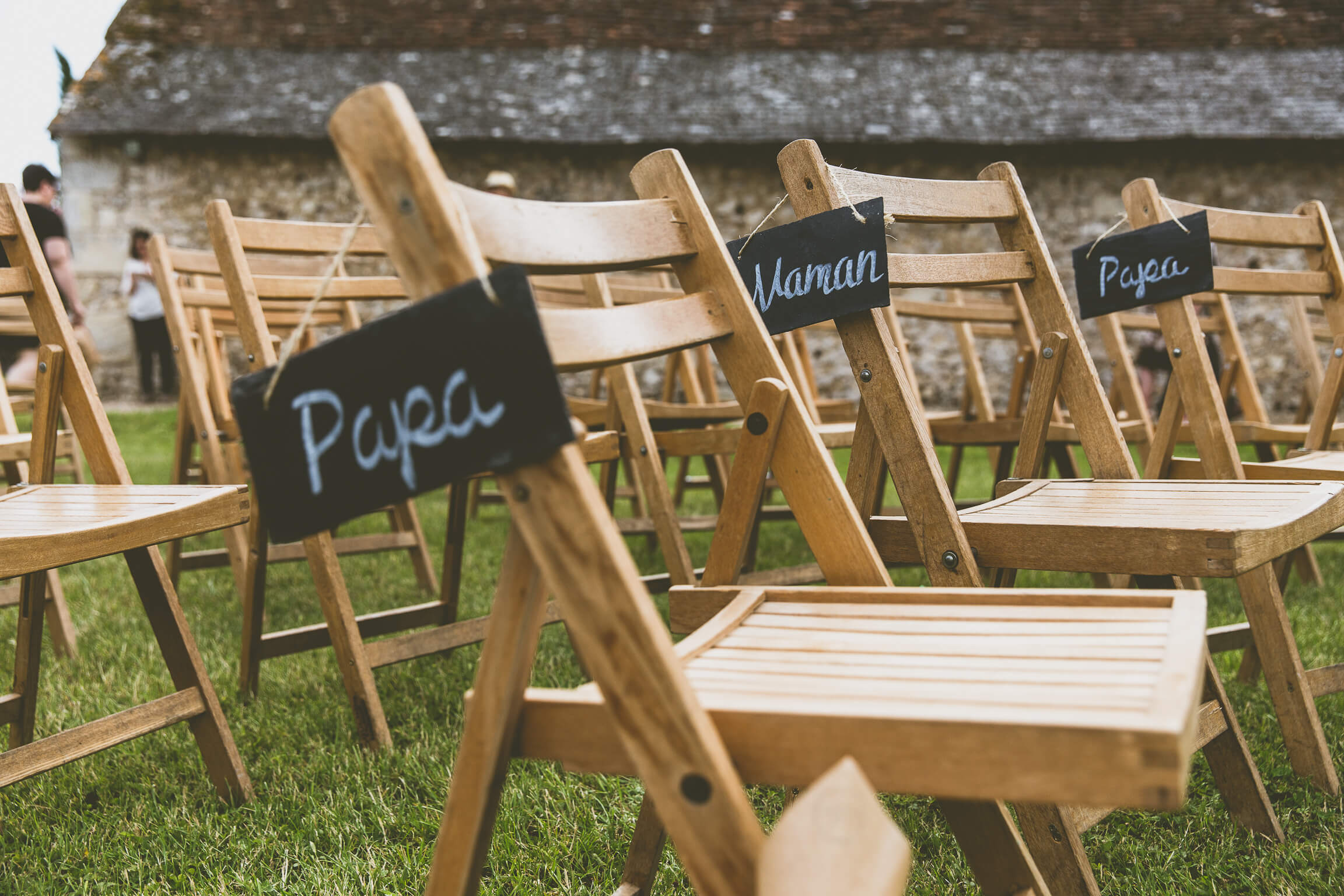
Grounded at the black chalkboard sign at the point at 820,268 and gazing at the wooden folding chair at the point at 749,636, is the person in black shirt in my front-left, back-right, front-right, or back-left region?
back-right

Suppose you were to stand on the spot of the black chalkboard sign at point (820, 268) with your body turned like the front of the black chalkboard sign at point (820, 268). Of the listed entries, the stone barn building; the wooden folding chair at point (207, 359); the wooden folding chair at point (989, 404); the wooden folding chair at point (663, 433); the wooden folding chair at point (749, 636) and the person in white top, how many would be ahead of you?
1

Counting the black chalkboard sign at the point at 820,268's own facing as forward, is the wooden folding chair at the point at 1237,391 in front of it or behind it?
behind

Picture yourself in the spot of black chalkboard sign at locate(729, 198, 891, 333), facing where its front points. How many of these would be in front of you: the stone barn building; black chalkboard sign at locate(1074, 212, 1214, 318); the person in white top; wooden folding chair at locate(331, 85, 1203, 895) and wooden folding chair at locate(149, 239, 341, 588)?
1

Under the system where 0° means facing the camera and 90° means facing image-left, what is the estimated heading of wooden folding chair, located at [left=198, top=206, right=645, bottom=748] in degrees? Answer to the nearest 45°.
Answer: approximately 315°

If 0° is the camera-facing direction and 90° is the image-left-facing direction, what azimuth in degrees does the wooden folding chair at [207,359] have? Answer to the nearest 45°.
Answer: approximately 315°

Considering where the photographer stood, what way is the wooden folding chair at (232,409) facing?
facing the viewer and to the right of the viewer

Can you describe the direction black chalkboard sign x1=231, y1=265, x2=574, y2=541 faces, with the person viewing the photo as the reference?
facing the viewer

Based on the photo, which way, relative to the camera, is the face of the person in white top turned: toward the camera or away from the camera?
toward the camera

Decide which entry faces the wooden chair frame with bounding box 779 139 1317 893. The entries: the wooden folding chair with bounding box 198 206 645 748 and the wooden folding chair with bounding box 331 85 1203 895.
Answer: the wooden folding chair with bounding box 198 206 645 748

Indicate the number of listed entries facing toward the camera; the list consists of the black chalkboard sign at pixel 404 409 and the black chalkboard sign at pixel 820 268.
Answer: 2

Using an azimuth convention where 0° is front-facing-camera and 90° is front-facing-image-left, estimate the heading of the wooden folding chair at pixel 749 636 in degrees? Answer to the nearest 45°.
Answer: approximately 315°

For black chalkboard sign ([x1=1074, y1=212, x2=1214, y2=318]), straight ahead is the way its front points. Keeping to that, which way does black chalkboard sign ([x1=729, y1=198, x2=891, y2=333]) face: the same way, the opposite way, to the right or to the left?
the same way

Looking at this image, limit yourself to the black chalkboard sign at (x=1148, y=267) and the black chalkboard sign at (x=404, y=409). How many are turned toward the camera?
2

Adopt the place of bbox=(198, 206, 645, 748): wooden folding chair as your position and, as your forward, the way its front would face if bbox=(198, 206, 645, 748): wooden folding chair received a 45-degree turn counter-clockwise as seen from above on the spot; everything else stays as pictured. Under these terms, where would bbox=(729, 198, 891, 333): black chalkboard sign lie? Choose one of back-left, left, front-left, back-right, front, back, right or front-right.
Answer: front-right
